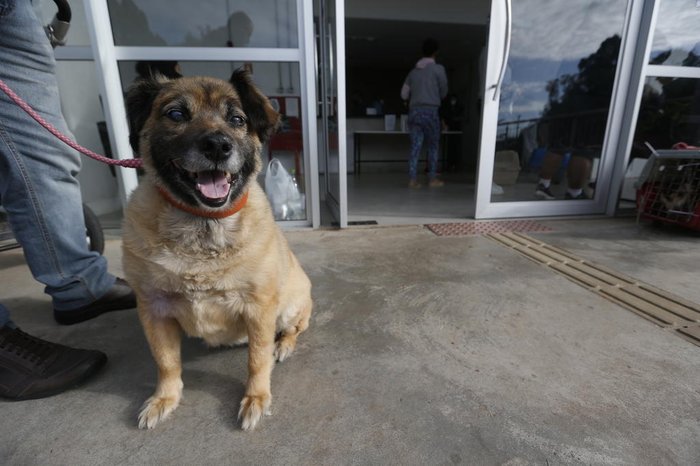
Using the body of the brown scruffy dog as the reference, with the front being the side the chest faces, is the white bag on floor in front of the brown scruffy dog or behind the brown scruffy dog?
behind

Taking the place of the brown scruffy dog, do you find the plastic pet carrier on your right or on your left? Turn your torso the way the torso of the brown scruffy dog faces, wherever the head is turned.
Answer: on your left

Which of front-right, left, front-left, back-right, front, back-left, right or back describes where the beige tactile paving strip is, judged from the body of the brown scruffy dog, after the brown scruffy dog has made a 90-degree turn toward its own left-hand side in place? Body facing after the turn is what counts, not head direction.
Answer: front

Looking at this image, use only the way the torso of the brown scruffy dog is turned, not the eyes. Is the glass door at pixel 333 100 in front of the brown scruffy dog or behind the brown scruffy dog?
behind

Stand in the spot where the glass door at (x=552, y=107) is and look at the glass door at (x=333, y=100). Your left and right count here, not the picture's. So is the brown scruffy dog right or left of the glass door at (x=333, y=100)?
left

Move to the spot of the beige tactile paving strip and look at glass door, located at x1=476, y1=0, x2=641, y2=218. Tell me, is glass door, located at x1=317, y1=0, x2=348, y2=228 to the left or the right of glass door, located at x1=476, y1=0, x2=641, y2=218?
left

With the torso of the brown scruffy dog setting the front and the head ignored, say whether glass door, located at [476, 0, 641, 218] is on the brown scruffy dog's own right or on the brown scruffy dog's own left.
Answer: on the brown scruffy dog's own left

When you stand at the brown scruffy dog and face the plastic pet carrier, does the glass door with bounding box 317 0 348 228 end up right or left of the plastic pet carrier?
left

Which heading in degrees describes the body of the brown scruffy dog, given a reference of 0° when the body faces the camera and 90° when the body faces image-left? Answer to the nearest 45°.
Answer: approximately 0°

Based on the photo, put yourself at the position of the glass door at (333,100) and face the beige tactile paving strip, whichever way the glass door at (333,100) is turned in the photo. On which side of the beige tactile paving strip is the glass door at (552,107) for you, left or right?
left
